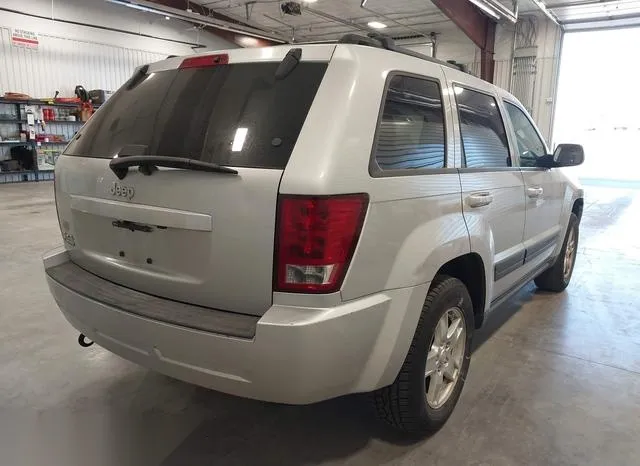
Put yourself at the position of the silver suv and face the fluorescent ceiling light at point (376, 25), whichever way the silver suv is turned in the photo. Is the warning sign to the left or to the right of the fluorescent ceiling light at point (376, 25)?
left

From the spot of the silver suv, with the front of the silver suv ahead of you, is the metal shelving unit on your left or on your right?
on your left

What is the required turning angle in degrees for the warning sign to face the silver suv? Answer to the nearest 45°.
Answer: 0° — it already faces it

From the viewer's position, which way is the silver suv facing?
facing away from the viewer and to the right of the viewer

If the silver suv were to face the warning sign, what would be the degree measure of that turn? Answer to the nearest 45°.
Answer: approximately 90° to its left

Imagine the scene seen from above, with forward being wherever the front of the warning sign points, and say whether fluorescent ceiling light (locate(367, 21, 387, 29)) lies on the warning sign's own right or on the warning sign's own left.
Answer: on the warning sign's own left

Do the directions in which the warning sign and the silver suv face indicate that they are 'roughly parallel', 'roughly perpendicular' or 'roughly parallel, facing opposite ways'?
roughly perpendicular

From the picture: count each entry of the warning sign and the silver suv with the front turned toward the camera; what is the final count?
1

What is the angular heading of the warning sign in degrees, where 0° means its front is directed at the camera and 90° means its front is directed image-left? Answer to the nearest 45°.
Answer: approximately 0°
